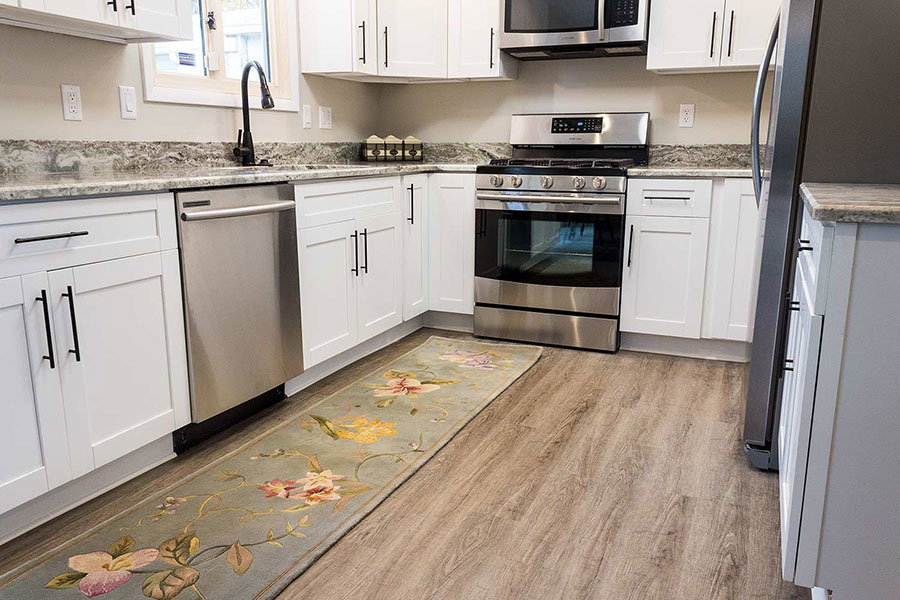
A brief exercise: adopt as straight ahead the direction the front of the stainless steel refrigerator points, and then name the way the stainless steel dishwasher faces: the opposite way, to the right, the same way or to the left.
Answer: the opposite way

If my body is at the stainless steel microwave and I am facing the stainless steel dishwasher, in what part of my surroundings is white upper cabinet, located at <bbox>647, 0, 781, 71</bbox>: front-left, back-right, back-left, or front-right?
back-left

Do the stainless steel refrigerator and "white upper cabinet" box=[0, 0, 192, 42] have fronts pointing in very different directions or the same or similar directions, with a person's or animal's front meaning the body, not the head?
very different directions

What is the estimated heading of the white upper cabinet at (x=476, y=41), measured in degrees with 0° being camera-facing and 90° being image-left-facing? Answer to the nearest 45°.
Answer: approximately 0°

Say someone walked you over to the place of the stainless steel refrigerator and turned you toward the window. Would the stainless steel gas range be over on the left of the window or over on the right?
right

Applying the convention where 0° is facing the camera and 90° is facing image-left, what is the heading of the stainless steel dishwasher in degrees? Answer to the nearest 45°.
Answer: approximately 315°

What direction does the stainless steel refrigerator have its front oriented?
to the viewer's left

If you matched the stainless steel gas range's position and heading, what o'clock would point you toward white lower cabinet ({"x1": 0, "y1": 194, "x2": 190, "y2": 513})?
The white lower cabinet is roughly at 1 o'clock from the stainless steel gas range.
